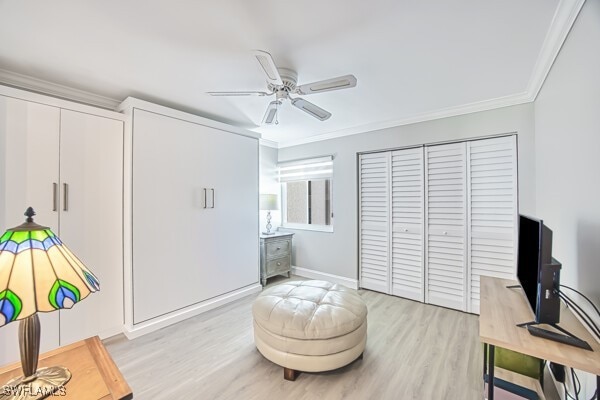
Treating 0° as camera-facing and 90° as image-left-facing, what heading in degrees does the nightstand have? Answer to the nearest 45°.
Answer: approximately 315°

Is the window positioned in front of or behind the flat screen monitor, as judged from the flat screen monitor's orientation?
in front

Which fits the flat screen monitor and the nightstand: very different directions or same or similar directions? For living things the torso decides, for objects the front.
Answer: very different directions

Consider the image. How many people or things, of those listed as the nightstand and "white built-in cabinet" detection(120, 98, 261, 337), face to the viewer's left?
0

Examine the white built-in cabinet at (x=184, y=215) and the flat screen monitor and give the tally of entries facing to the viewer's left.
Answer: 1

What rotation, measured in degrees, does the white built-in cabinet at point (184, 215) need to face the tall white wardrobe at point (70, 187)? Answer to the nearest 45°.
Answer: approximately 135° to its right

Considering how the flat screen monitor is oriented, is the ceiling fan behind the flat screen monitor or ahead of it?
ahead

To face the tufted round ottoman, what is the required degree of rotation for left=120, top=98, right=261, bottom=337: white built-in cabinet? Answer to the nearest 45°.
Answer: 0° — it already faces it

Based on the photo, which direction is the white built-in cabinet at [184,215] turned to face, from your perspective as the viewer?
facing the viewer and to the right of the viewer

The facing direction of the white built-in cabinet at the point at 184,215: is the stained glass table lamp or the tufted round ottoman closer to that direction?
the tufted round ottoman

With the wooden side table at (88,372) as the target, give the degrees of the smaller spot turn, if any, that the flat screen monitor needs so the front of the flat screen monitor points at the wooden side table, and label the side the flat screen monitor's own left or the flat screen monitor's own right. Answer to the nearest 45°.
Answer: approximately 45° to the flat screen monitor's own left

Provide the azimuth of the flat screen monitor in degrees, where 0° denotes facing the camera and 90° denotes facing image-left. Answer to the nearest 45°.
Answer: approximately 90°
